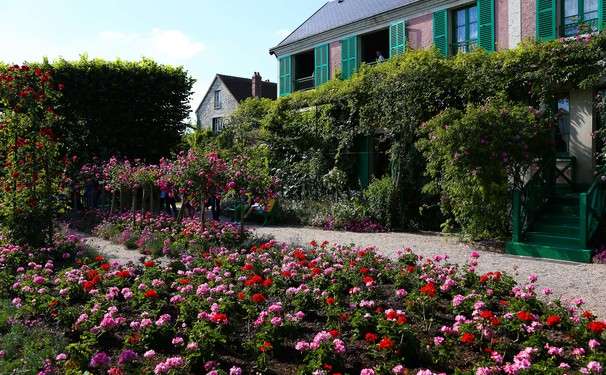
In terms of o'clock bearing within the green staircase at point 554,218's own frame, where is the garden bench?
The garden bench is roughly at 2 o'clock from the green staircase.

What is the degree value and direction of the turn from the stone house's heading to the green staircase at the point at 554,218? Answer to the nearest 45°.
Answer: approximately 45° to its left

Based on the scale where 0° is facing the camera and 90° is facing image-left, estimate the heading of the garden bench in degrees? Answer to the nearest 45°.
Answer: approximately 45°

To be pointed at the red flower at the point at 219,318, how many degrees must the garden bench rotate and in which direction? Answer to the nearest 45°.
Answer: approximately 45° to its left

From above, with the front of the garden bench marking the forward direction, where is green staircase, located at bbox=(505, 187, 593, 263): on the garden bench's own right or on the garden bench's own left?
on the garden bench's own left

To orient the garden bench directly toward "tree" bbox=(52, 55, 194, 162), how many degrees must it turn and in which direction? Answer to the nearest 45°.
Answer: approximately 90° to its right
